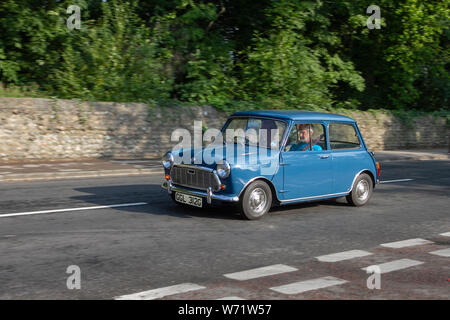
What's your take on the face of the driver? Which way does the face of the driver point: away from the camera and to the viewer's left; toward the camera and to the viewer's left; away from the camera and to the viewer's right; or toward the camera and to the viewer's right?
toward the camera and to the viewer's left

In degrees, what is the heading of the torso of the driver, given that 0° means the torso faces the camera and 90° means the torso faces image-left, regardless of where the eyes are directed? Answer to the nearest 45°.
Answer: approximately 45°

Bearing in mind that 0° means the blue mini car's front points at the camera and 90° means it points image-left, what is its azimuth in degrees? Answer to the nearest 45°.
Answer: approximately 45°
